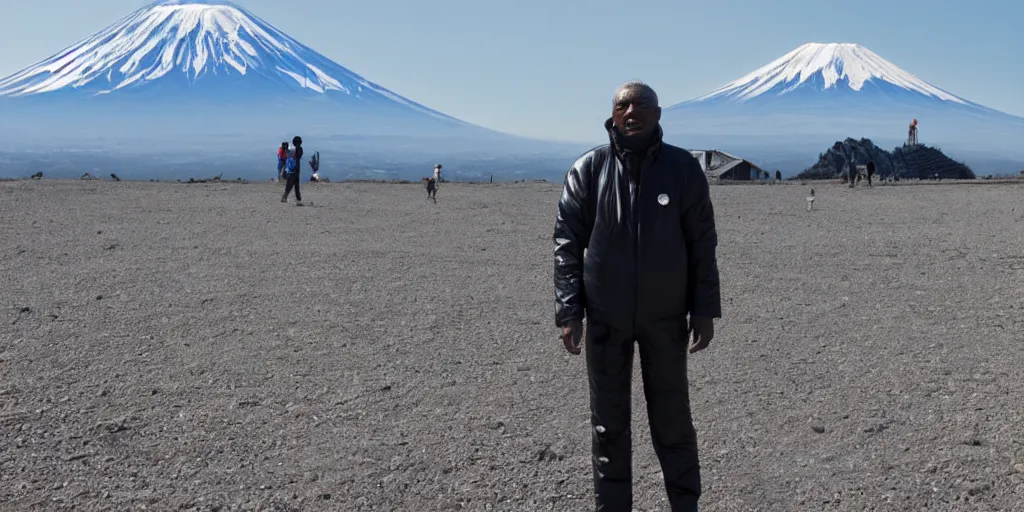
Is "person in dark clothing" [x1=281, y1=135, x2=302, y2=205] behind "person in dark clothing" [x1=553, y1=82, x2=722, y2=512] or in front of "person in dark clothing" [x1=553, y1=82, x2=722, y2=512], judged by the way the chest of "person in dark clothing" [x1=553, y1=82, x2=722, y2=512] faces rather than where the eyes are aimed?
behind

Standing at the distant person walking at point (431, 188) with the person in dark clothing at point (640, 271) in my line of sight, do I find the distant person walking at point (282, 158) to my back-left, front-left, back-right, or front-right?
back-right

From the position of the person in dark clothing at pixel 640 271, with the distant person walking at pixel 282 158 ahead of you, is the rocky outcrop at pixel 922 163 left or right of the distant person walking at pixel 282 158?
right

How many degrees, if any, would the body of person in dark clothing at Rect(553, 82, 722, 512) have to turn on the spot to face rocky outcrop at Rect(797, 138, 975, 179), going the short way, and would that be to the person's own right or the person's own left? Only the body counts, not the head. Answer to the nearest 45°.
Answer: approximately 180°

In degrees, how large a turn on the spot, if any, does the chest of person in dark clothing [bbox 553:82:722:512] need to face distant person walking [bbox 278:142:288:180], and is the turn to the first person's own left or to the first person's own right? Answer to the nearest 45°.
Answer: approximately 135° to the first person's own right

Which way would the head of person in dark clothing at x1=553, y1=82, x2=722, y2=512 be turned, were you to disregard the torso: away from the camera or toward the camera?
toward the camera

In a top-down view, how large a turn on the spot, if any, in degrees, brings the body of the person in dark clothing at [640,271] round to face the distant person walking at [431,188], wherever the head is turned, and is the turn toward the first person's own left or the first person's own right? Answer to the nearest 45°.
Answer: approximately 180°

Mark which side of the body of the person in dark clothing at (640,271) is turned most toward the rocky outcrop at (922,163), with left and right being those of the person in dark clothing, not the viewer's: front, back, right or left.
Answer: back

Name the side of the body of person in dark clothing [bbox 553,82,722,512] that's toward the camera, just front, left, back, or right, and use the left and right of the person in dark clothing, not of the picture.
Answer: front
